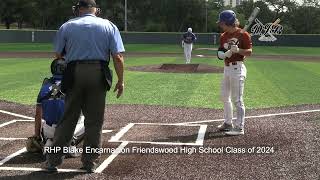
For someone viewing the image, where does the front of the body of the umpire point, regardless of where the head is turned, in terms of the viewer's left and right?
facing away from the viewer
